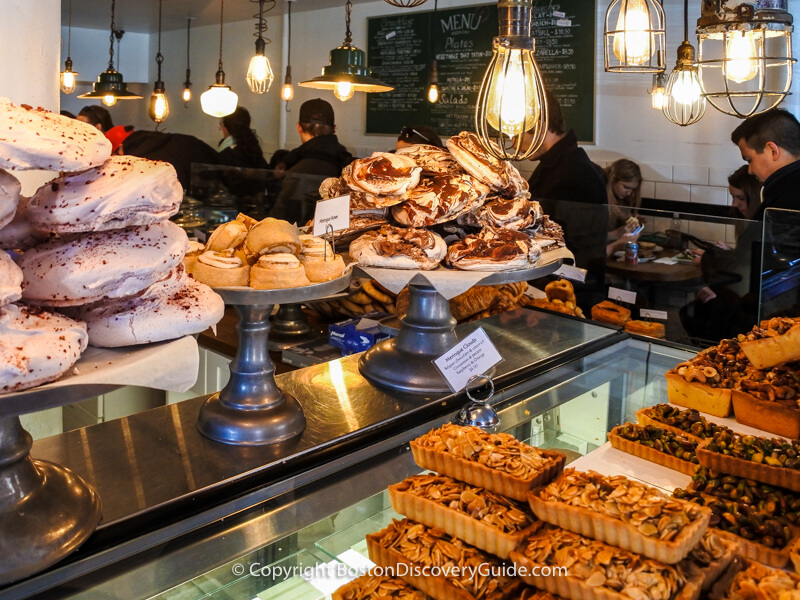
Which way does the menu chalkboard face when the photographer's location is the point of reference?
facing the viewer

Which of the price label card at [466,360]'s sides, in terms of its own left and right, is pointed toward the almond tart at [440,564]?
front

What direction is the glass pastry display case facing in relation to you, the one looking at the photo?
facing the viewer and to the right of the viewer

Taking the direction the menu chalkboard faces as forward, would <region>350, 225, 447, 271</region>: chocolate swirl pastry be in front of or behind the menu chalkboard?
in front

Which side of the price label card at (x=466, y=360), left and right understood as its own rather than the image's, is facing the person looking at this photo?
front

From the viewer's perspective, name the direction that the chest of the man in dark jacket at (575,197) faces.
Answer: to the viewer's left

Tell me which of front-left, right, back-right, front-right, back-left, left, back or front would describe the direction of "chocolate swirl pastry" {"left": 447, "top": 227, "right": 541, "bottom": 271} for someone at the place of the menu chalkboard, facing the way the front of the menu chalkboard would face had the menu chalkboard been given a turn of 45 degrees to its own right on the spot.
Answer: front-left

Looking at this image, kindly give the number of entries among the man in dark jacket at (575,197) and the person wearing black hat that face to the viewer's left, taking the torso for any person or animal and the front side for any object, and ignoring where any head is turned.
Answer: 1

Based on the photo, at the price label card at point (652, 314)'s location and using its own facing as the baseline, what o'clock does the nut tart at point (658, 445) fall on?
The nut tart is roughly at 12 o'clock from the price label card.
